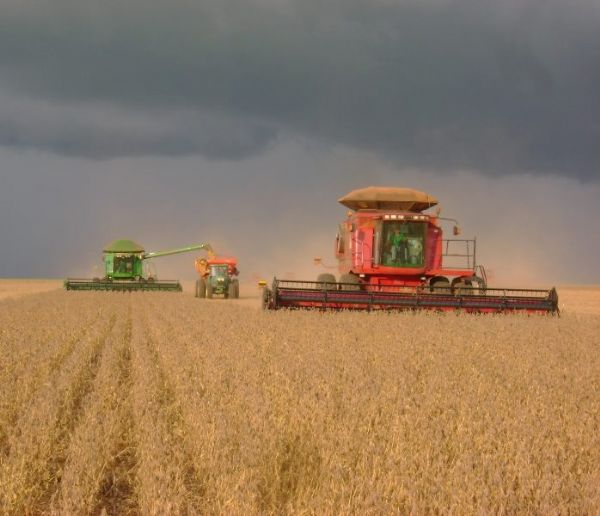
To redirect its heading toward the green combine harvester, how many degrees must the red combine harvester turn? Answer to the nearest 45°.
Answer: approximately 135° to its right

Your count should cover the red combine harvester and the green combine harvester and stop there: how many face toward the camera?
2

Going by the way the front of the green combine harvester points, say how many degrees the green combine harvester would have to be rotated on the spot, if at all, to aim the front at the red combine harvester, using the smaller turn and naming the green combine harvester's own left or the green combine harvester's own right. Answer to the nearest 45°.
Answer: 0° — it already faces it

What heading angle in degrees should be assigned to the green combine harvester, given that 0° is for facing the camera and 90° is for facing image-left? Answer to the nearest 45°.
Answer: approximately 0°
